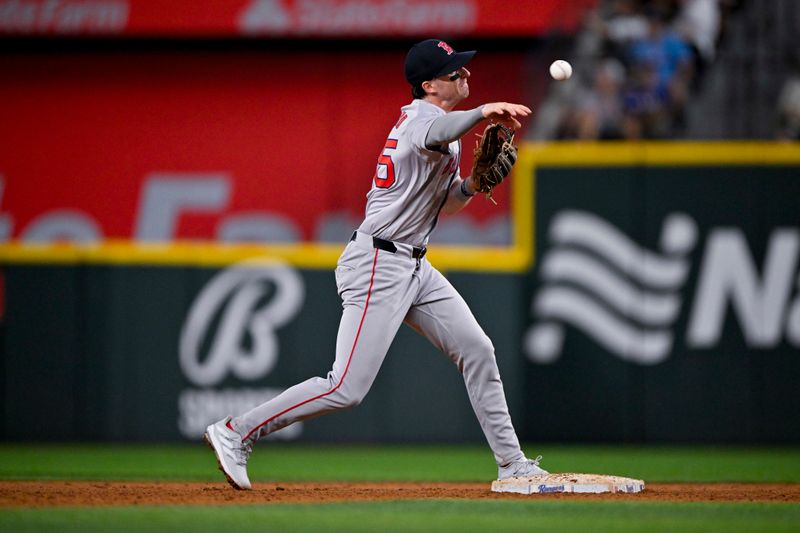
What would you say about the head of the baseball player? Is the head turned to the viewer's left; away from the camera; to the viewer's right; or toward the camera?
to the viewer's right

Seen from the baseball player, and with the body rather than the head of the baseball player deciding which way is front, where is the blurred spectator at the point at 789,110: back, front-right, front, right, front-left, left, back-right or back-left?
front-left

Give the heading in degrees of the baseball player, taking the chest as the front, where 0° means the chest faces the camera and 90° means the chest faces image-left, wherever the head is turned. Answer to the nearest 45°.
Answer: approximately 270°

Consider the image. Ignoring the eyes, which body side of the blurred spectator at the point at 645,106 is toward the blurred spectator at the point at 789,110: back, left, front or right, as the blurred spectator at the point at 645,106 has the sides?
left

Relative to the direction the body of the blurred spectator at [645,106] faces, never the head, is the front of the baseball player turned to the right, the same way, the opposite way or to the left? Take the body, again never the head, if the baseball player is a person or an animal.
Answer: to the left

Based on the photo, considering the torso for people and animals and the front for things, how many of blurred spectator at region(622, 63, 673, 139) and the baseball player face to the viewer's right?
1

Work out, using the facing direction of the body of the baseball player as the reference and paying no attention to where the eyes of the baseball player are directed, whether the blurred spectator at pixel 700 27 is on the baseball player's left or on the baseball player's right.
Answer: on the baseball player's left

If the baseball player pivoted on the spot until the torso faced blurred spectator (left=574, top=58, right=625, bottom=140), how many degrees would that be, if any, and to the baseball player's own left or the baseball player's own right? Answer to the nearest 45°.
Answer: approximately 90° to the baseball player's own left

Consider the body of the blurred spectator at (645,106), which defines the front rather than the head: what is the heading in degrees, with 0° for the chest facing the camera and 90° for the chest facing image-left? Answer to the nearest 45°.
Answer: approximately 0°

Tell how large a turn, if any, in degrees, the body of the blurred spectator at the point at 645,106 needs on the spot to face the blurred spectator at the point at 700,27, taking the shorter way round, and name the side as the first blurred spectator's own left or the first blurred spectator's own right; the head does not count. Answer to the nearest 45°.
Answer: approximately 135° to the first blurred spectator's own left
